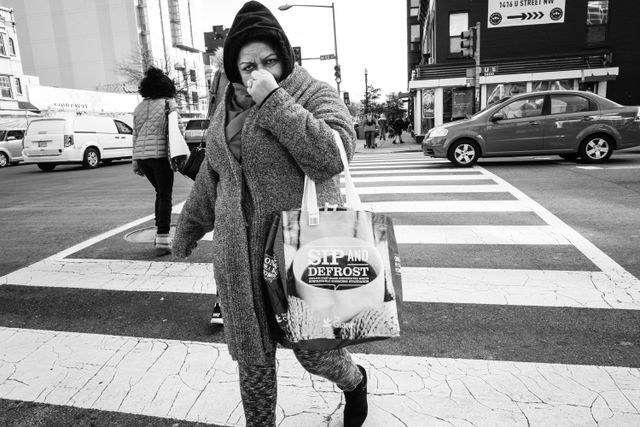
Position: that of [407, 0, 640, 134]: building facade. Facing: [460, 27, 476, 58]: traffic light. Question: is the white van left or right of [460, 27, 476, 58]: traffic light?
right

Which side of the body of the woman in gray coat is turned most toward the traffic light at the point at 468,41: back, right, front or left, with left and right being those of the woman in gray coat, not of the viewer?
back

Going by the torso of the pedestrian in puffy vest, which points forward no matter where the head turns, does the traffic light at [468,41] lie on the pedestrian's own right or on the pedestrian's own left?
on the pedestrian's own right

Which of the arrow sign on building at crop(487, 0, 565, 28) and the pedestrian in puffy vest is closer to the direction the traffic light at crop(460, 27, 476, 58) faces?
the pedestrian in puffy vest

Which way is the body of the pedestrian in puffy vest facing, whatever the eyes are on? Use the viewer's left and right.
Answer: facing away from the viewer

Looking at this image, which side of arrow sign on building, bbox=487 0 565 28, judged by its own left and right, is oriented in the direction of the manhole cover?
front

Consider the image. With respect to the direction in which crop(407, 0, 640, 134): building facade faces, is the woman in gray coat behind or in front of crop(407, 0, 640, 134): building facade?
in front

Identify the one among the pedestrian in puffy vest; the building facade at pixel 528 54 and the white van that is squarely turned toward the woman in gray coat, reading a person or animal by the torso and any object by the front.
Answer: the building facade

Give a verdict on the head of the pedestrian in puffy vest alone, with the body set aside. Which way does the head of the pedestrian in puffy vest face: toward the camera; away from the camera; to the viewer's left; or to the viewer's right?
away from the camera

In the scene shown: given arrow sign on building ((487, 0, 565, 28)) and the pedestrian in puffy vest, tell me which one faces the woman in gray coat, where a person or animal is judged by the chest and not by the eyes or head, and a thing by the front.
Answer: the arrow sign on building

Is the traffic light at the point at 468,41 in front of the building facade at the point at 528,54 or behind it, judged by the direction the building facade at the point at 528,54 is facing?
in front
